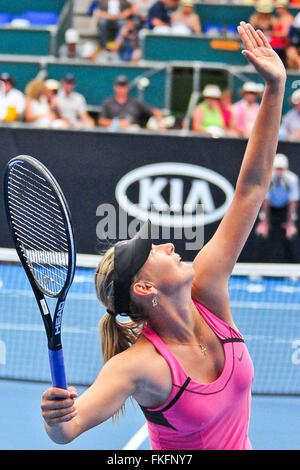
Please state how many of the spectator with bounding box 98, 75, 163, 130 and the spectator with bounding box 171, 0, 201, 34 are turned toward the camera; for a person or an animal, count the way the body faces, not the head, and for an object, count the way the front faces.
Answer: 2

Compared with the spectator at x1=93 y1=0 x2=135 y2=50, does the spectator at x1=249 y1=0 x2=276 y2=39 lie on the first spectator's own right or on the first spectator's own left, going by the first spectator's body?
on the first spectator's own left

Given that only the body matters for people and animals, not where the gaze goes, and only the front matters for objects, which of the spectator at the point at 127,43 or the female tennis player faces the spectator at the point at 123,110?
the spectator at the point at 127,43

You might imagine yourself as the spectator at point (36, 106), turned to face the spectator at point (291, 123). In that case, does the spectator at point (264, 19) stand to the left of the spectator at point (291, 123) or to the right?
left
